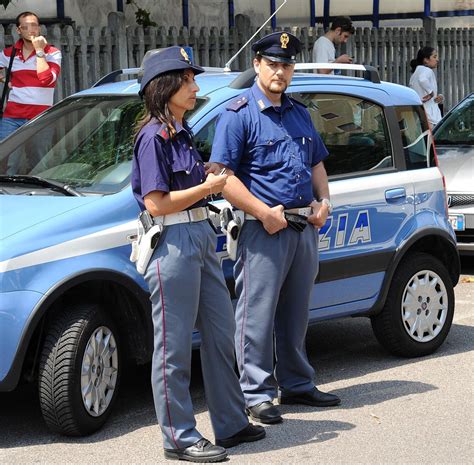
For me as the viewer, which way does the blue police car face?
facing the viewer and to the left of the viewer

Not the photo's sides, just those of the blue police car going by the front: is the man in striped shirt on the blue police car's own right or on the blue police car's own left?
on the blue police car's own right

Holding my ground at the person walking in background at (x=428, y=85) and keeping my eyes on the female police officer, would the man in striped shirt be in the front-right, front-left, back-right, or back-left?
front-right

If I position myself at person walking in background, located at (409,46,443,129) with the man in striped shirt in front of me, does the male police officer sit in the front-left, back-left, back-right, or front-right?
front-left

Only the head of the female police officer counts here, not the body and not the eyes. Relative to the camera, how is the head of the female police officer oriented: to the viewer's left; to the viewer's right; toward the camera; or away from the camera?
to the viewer's right
